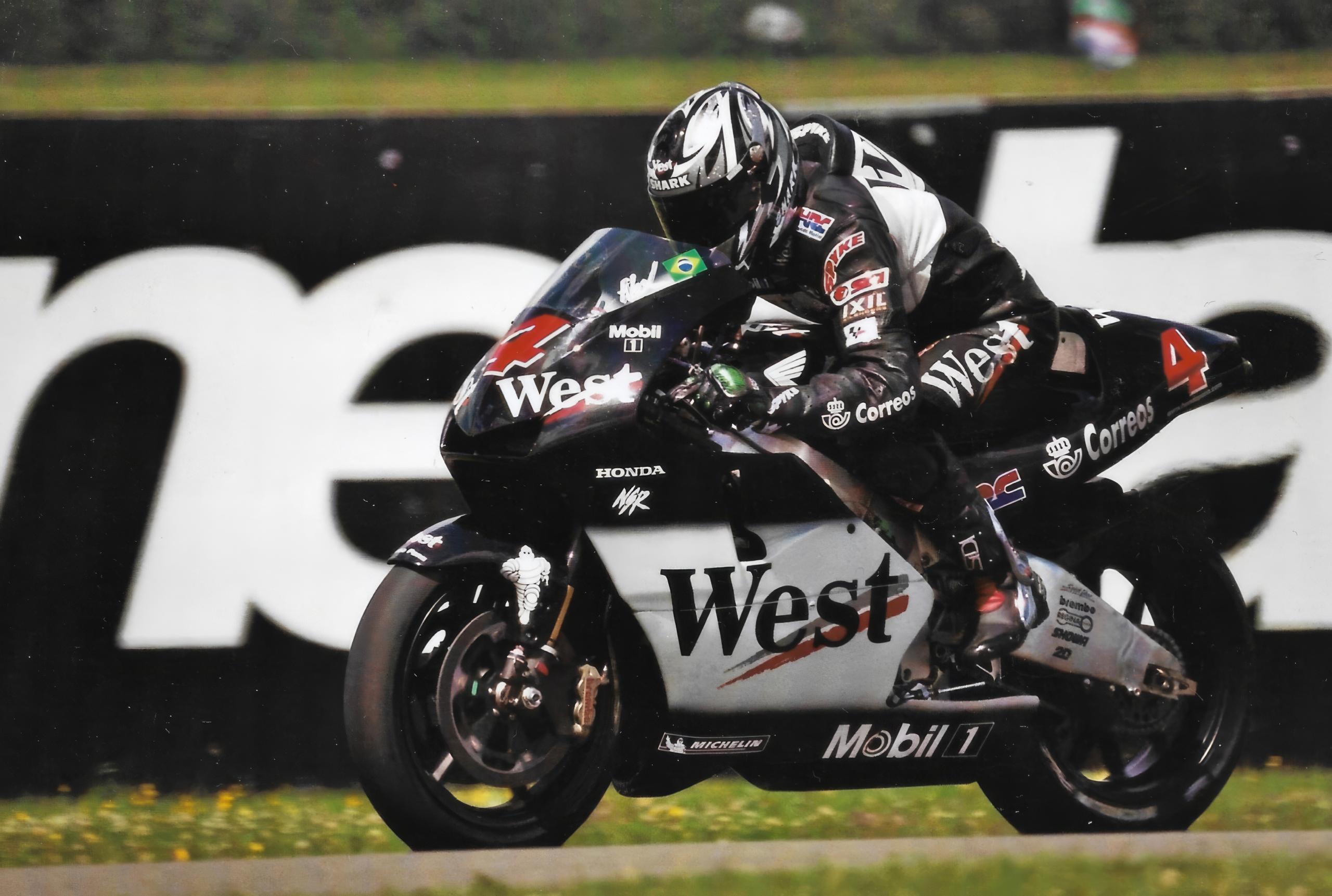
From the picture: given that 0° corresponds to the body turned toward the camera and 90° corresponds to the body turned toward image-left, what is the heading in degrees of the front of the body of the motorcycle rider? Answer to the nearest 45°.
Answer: approximately 45°

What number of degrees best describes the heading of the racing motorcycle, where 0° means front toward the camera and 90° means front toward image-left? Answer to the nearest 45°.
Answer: approximately 45°
